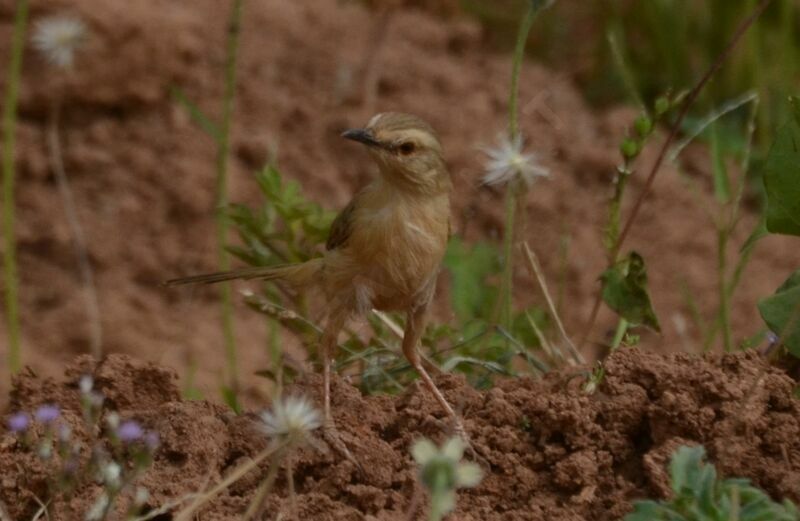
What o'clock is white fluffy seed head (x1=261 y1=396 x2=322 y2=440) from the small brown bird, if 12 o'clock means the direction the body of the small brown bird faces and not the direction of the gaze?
The white fluffy seed head is roughly at 2 o'clock from the small brown bird.

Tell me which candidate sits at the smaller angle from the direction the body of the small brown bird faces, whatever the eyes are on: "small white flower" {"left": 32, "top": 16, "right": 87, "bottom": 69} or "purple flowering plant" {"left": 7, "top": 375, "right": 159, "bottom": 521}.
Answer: the purple flowering plant

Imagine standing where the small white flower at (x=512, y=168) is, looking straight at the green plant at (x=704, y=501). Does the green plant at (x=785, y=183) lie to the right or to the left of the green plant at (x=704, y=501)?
left

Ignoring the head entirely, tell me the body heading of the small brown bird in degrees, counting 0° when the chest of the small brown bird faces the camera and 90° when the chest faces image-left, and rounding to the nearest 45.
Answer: approximately 315°

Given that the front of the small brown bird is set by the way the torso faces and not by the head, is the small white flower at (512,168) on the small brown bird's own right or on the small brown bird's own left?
on the small brown bird's own left

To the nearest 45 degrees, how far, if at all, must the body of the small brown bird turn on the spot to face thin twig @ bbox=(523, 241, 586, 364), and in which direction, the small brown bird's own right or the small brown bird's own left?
approximately 45° to the small brown bird's own left

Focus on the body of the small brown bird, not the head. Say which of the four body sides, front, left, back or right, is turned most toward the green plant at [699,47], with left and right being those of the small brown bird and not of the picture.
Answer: left

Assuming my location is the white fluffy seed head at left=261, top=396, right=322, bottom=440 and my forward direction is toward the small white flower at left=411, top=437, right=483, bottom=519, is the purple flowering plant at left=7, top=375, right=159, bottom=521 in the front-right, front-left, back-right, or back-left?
back-right

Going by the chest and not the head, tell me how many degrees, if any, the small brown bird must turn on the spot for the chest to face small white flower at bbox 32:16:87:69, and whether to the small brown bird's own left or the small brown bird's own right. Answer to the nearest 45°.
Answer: approximately 180°

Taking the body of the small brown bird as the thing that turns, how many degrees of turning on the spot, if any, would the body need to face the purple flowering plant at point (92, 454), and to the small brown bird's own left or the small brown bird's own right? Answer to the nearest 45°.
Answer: approximately 90° to the small brown bird's own right

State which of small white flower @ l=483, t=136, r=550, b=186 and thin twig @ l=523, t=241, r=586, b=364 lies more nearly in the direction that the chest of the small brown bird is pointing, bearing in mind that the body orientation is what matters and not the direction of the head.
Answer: the thin twig
